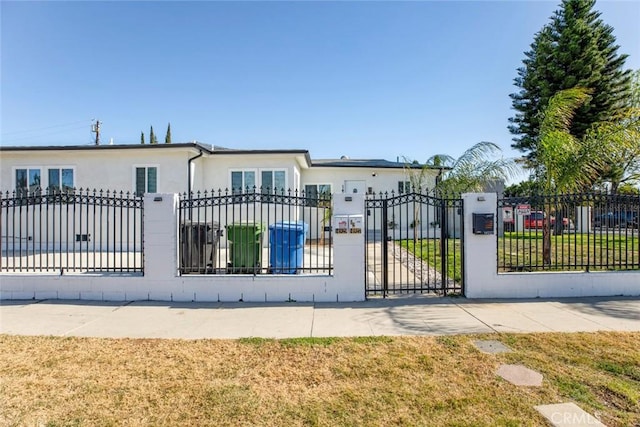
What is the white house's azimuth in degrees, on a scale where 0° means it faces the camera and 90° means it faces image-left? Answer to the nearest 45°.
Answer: approximately 0°

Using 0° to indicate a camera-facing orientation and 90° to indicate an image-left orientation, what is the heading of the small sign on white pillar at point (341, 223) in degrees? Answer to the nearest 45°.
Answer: approximately 0°

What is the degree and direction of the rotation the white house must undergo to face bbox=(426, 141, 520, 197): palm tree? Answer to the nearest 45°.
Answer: approximately 90° to its left

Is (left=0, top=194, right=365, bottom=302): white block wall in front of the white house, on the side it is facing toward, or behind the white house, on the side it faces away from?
in front
